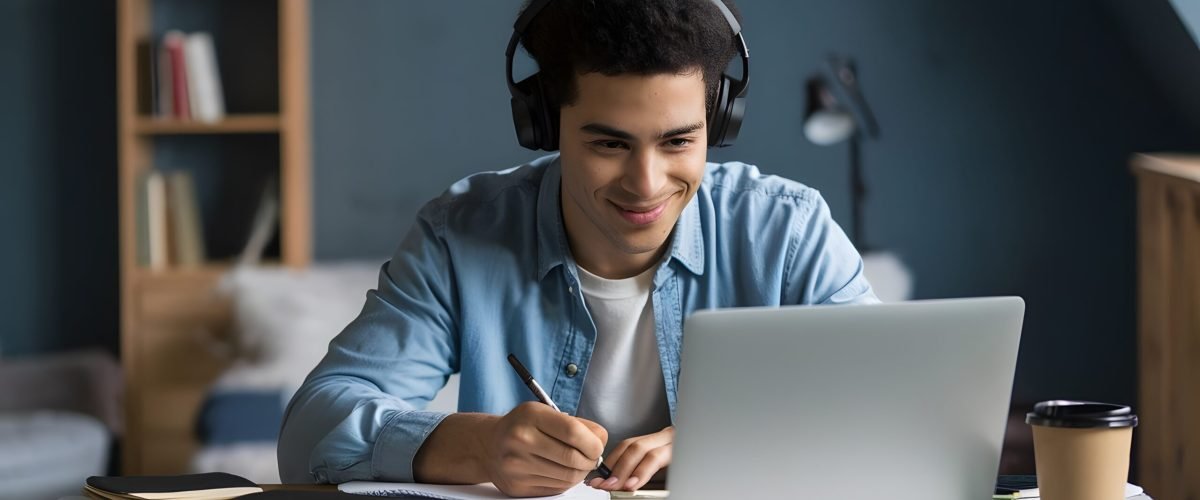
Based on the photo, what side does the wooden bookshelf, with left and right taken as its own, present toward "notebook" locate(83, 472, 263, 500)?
front

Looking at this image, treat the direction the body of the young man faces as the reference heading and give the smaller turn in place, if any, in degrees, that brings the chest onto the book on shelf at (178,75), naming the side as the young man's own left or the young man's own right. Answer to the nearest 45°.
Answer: approximately 135° to the young man's own right

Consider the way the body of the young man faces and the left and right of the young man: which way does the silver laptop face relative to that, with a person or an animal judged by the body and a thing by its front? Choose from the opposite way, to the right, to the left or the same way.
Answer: the opposite way

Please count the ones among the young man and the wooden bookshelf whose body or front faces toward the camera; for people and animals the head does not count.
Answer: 2

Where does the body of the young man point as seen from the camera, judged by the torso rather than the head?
toward the camera

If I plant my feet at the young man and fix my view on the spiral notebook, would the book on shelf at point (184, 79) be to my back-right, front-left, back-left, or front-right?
back-right

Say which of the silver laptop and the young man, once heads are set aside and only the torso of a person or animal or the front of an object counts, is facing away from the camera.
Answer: the silver laptop

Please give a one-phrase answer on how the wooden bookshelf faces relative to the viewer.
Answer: facing the viewer

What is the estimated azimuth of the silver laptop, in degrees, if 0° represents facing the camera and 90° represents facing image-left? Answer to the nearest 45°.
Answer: approximately 180°

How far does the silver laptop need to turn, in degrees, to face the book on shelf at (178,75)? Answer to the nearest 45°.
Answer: approximately 45° to its left

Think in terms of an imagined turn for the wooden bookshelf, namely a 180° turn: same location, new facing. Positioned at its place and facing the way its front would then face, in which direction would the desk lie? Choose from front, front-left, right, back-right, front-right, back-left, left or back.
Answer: back
